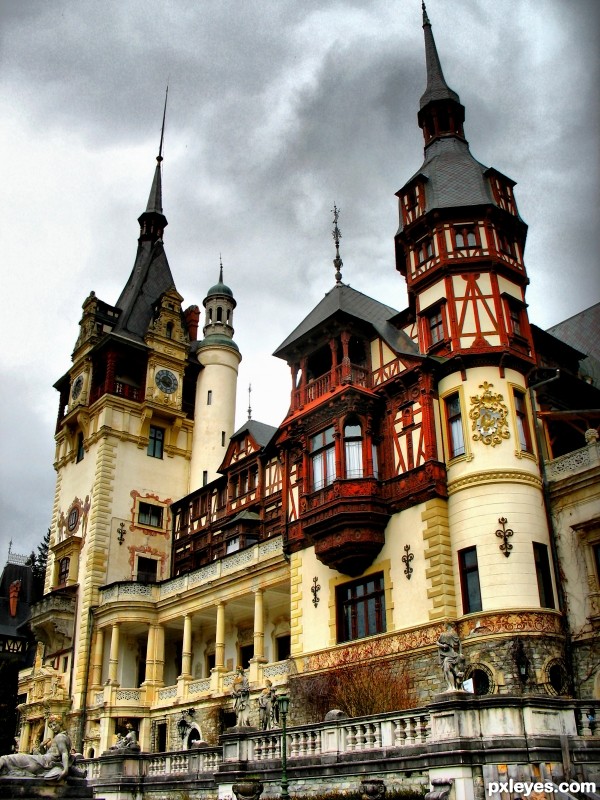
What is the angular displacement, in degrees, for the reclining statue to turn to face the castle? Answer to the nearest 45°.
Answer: approximately 180°

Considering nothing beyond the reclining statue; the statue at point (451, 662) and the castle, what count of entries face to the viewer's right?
0

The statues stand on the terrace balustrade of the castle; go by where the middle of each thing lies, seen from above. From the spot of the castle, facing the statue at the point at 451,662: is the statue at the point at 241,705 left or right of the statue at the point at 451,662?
right

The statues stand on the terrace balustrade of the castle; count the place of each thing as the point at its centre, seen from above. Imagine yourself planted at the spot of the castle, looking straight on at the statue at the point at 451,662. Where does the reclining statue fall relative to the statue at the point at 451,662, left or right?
right

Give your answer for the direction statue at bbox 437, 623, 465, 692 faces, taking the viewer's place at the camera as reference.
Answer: facing the viewer

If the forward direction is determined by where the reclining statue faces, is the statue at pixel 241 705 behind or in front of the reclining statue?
behind

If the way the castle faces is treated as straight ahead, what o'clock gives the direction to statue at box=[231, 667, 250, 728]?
The statue is roughly at 12 o'clock from the castle.

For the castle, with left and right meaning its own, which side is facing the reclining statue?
front

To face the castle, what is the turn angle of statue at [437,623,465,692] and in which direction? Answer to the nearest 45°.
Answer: approximately 180°

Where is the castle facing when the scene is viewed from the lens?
facing the viewer and to the left of the viewer

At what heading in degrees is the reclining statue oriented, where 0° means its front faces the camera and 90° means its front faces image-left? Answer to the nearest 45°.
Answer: approximately 45°

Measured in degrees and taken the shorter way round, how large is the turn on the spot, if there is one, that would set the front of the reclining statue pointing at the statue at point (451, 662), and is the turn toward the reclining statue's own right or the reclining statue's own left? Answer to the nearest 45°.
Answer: approximately 90° to the reclining statue's own left

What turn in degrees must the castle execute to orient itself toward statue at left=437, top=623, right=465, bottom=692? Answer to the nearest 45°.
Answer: approximately 45° to its left
